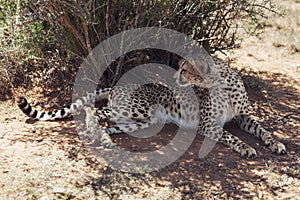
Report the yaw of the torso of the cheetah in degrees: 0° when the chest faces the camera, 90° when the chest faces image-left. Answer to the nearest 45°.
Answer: approximately 270°
